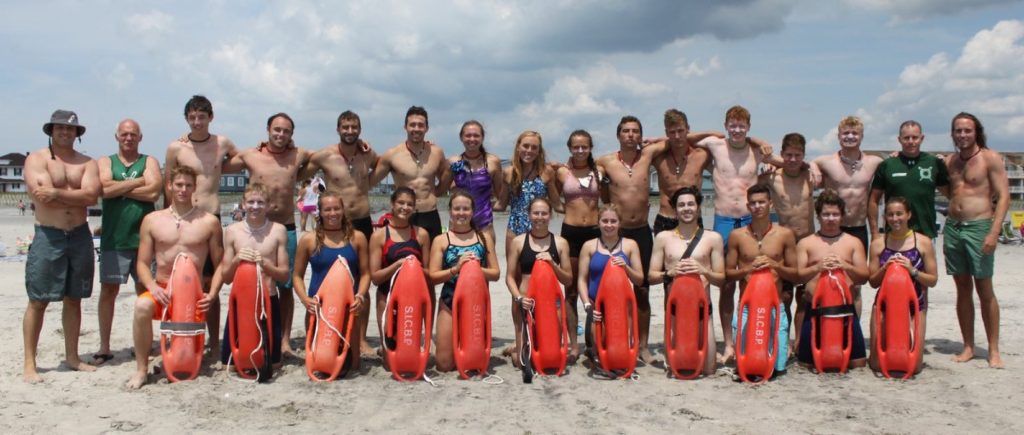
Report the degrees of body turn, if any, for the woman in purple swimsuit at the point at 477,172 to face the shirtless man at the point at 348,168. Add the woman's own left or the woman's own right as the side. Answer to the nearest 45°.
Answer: approximately 90° to the woman's own right

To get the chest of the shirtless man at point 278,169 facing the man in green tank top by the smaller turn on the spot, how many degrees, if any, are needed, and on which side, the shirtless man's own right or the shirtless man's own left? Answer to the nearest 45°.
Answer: approximately 90° to the shirtless man's own right

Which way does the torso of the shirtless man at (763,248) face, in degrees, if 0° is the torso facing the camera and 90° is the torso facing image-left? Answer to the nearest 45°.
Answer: approximately 0°

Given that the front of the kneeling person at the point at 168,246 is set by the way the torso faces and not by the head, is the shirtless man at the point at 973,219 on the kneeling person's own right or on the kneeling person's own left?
on the kneeling person's own left

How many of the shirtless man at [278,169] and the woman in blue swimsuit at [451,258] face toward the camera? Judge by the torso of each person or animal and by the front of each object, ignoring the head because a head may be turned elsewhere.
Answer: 2

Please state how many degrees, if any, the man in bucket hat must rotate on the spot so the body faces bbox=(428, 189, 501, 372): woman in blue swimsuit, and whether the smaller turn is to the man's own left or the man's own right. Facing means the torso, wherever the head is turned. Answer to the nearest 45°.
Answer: approximately 45° to the man's own left

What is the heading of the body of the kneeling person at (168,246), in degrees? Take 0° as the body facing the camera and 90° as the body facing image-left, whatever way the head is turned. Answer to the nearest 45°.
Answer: approximately 0°
